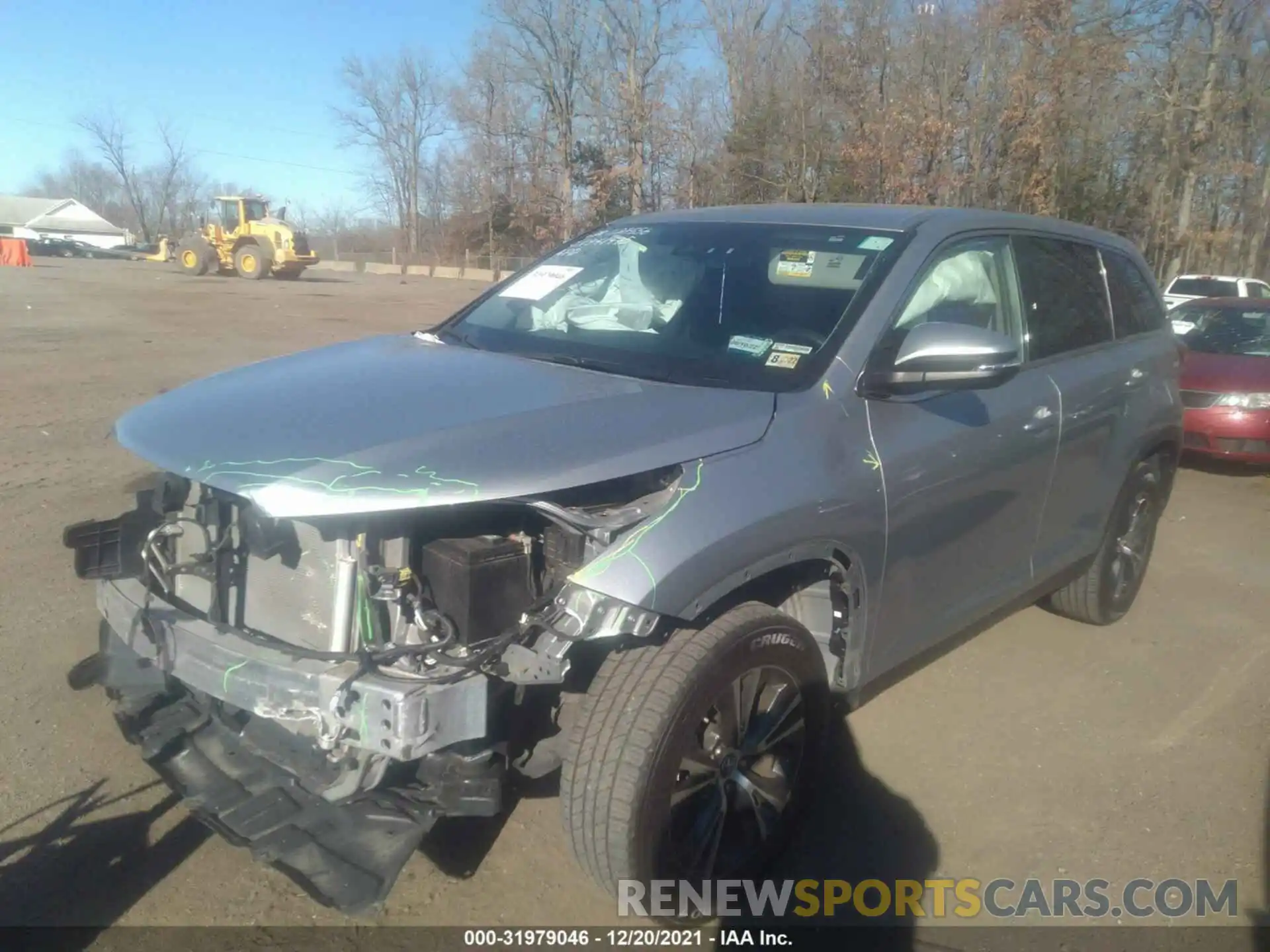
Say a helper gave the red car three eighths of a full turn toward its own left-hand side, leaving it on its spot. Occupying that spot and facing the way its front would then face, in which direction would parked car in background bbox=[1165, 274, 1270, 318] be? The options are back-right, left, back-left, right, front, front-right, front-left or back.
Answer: left

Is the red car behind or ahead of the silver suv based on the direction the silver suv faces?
behind

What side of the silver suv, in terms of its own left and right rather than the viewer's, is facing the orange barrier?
right

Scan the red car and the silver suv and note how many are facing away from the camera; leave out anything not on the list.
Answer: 0

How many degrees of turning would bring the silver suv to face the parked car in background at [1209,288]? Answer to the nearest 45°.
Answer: approximately 180°

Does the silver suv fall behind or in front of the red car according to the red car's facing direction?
in front

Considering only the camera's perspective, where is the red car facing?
facing the viewer and to the left of the viewer

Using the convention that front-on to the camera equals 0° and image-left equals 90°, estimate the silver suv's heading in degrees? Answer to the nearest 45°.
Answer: approximately 45°

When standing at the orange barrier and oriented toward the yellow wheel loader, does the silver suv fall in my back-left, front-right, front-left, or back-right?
front-right
